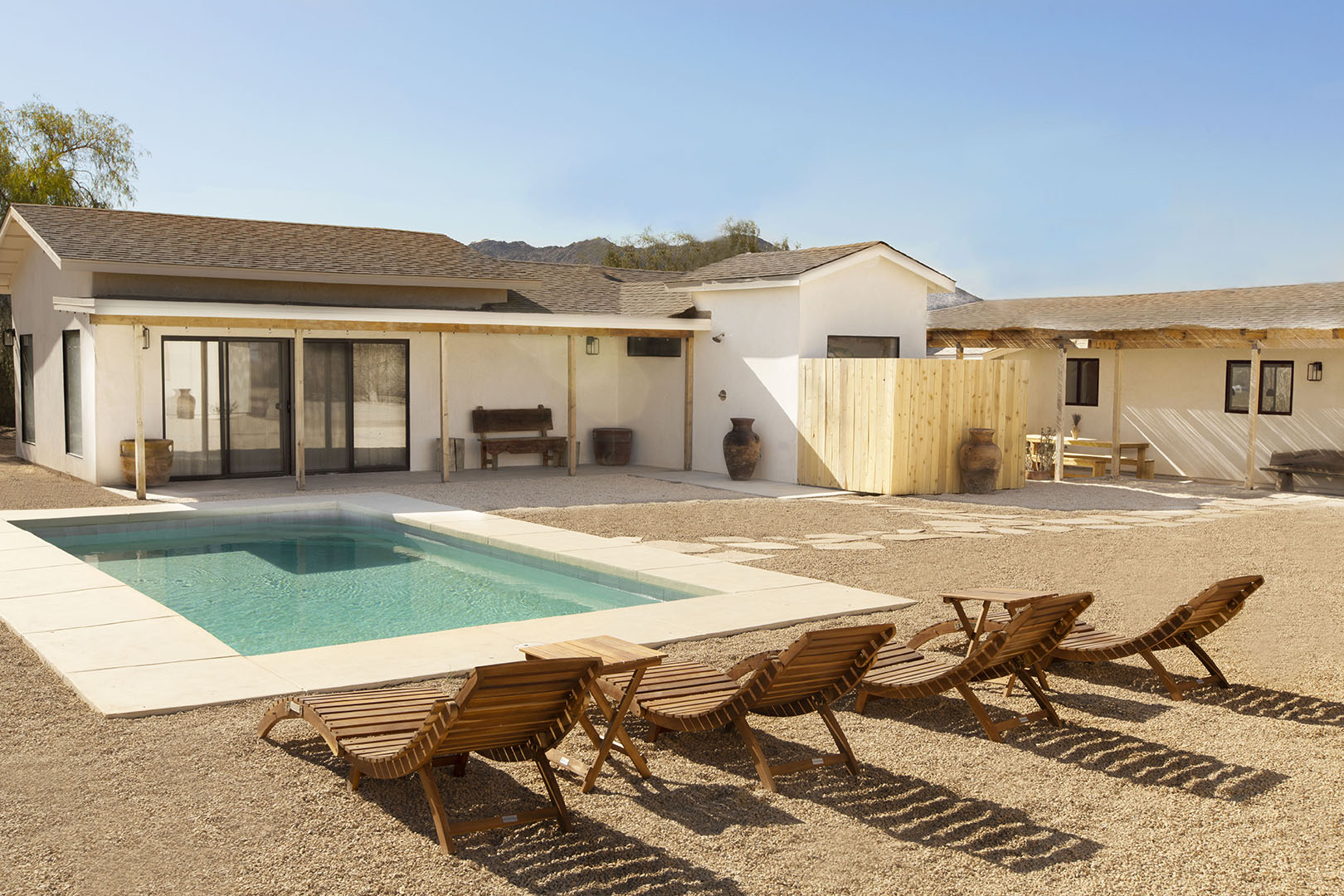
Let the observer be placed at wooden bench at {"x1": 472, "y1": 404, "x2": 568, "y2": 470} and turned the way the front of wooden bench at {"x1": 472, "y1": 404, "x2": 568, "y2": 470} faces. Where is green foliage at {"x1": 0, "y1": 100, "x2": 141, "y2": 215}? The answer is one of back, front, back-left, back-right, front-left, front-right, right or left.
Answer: back

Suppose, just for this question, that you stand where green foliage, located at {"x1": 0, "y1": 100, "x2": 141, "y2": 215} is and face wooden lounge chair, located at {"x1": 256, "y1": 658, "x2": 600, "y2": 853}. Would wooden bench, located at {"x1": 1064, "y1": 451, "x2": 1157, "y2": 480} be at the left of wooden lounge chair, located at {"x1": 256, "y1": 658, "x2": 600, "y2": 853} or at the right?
left

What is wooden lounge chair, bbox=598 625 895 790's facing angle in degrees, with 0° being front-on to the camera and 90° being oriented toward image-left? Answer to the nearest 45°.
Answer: approximately 135°

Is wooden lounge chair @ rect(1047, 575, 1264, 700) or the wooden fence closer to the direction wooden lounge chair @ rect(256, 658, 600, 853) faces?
the wooden fence

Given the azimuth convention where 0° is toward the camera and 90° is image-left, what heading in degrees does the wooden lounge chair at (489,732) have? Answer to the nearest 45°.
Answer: approximately 135°

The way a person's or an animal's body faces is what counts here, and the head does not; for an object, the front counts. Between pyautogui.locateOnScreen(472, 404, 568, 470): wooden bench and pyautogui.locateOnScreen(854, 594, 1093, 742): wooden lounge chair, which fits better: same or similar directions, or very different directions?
very different directions

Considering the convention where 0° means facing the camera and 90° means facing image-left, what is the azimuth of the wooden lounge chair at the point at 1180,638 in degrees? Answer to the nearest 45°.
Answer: approximately 135°

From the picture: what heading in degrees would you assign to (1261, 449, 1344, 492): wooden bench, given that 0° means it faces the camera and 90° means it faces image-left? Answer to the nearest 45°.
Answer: approximately 45°
